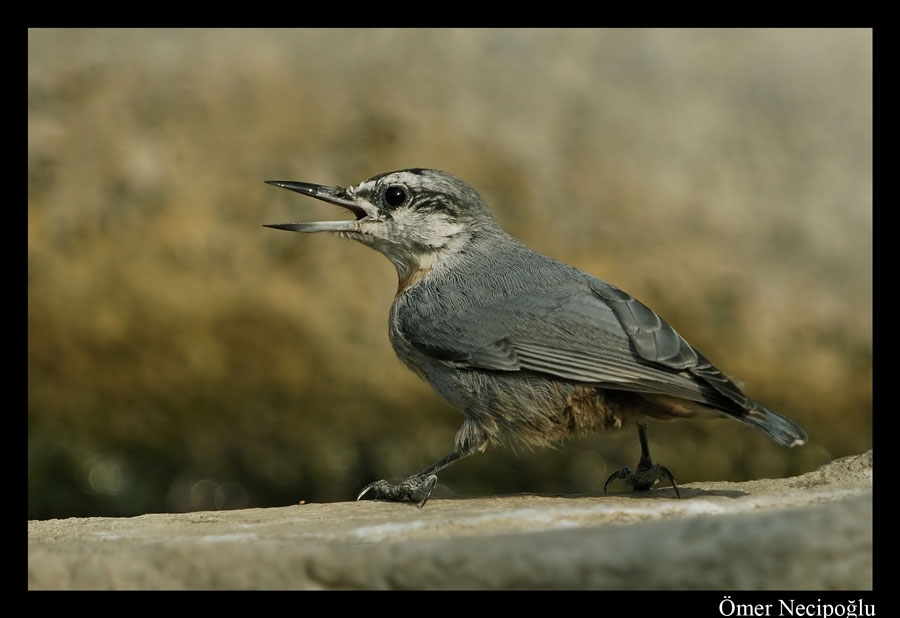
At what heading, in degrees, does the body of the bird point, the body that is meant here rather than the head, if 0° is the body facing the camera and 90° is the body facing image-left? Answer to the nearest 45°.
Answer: approximately 90°
